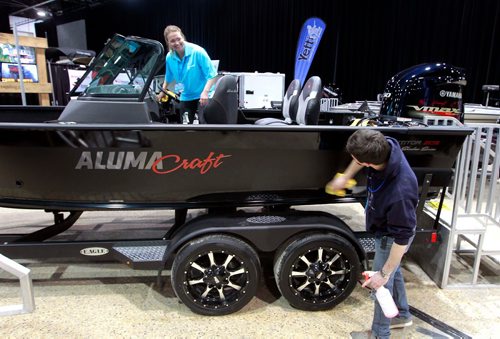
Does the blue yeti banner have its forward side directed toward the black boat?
yes

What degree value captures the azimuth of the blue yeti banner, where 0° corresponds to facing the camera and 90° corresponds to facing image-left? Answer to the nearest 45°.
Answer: approximately 0°

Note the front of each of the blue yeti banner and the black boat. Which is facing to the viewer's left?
the black boat

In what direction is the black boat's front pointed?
to the viewer's left

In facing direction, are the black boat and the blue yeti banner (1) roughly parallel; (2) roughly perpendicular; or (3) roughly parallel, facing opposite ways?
roughly perpendicular

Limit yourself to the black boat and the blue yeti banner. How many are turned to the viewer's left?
1
